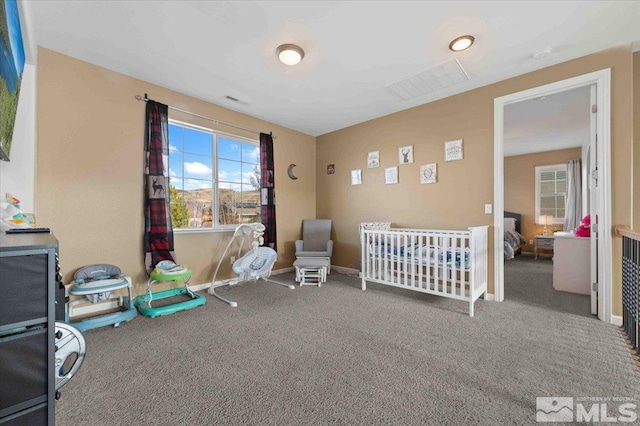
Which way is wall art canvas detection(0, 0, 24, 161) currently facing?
to the viewer's right

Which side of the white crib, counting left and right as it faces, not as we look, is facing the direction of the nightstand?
back

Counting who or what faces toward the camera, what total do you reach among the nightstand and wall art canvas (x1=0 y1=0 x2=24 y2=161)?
1

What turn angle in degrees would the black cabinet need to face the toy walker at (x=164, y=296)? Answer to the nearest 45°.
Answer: approximately 90° to its left

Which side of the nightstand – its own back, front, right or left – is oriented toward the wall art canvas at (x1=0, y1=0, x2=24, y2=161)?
front
